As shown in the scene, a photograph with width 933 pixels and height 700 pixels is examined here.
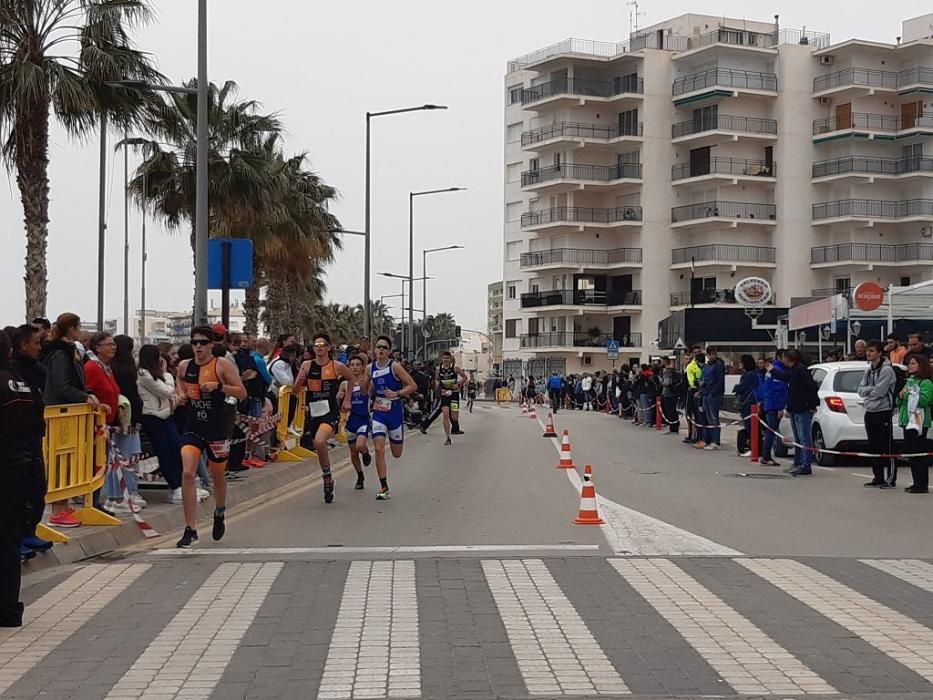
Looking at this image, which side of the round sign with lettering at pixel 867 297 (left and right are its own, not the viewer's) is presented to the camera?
front

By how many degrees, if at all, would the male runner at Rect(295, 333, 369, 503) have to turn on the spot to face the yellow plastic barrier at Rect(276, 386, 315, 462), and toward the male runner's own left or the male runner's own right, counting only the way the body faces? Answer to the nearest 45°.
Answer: approximately 180°

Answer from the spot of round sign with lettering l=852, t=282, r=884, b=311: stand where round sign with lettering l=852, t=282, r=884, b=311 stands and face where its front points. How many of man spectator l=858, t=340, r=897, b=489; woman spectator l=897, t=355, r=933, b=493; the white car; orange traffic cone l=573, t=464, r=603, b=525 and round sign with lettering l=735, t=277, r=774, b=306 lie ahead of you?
4

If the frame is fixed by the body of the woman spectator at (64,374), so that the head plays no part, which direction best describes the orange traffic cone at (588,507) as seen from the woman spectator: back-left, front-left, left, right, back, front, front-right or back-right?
front

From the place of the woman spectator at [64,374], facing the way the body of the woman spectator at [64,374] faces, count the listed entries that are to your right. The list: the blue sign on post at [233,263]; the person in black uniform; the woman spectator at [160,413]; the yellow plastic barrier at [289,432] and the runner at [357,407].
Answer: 1

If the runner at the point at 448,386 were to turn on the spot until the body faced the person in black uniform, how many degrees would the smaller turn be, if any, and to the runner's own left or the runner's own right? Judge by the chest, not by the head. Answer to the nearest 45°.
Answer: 0° — they already face them

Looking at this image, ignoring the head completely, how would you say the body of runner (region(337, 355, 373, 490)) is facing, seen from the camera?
toward the camera

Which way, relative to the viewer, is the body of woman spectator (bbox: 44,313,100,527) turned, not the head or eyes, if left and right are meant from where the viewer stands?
facing to the right of the viewer

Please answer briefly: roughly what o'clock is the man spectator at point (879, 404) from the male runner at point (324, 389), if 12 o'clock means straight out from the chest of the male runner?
The man spectator is roughly at 9 o'clock from the male runner.

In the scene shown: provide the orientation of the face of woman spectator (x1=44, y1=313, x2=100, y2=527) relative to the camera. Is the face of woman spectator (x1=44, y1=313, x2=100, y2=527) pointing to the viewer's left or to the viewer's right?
to the viewer's right

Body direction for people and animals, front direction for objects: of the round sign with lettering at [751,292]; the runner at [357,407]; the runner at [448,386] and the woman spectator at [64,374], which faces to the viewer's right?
the woman spectator

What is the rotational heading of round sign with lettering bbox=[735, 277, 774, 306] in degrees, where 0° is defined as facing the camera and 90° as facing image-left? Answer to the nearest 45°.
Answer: approximately 0°
